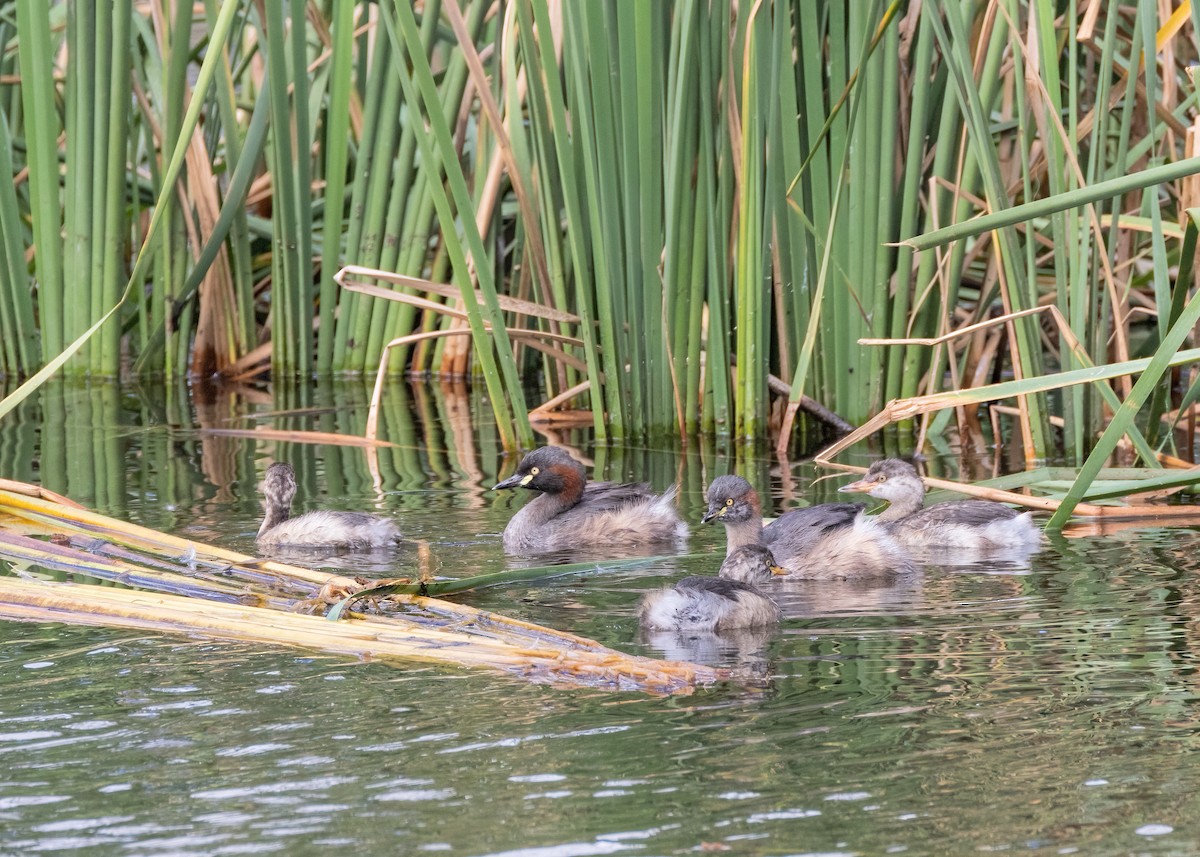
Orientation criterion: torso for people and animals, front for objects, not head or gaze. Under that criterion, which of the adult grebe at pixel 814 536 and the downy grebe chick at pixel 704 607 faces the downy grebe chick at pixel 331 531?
the adult grebe at pixel 814 536

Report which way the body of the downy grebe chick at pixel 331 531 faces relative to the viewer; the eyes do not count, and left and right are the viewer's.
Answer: facing to the left of the viewer

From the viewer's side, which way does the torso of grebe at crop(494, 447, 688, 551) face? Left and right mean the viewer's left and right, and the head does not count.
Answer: facing to the left of the viewer

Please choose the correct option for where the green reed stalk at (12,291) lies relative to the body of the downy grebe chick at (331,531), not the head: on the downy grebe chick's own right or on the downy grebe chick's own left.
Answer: on the downy grebe chick's own right

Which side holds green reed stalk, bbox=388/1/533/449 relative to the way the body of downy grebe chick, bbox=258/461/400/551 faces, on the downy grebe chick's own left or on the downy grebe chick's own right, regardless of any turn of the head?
on the downy grebe chick's own right

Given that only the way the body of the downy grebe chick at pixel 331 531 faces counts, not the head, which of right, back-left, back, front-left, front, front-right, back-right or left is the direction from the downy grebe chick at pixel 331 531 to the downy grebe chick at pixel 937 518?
back

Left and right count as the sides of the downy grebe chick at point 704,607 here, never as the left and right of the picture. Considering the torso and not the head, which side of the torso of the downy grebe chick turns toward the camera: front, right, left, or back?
right

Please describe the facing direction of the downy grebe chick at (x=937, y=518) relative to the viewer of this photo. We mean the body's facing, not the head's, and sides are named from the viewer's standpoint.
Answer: facing to the left of the viewer

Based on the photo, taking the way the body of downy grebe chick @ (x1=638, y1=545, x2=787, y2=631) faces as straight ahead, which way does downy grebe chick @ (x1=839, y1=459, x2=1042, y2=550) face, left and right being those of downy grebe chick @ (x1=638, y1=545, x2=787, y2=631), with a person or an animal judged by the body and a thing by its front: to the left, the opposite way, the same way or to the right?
the opposite way
